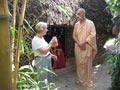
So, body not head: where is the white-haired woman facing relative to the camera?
to the viewer's right

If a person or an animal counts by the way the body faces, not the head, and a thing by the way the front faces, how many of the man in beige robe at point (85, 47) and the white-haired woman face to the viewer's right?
1

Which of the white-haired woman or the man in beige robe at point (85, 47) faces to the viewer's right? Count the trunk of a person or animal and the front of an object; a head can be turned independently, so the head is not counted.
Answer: the white-haired woman

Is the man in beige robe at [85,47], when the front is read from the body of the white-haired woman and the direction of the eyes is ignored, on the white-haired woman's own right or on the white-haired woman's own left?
on the white-haired woman's own left

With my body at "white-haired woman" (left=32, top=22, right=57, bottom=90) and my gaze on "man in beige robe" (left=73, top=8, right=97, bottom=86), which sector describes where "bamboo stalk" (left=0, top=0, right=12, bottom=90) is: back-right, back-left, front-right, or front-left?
back-right

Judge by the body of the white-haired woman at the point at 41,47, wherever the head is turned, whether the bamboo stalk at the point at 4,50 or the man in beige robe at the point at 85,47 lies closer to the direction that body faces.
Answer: the man in beige robe

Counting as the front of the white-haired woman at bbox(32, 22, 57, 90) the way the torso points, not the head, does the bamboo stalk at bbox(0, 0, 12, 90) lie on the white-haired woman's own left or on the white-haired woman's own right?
on the white-haired woman's own right

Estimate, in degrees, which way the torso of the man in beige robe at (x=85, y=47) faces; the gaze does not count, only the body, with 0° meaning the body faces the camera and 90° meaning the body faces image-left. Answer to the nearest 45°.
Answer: approximately 45°
